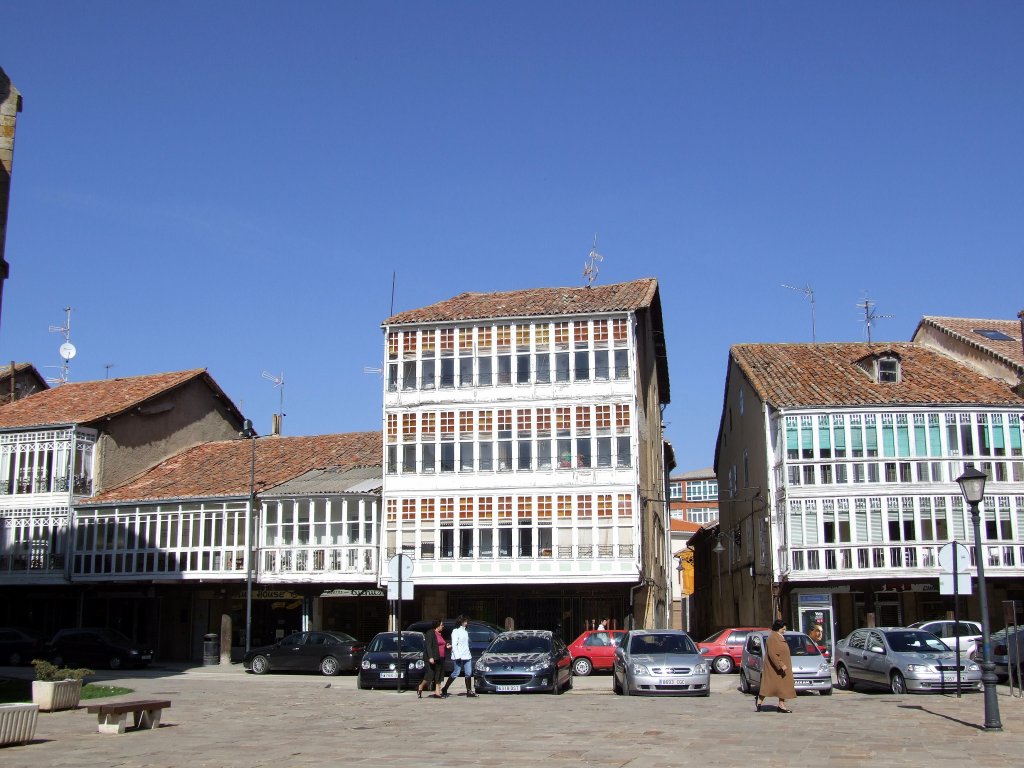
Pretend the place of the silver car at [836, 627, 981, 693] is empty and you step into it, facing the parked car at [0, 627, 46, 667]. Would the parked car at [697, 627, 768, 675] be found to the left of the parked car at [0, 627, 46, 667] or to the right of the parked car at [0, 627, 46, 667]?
right

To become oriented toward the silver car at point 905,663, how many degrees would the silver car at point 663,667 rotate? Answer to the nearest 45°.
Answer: approximately 90° to its left

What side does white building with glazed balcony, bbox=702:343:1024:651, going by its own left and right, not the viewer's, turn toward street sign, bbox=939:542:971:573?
front

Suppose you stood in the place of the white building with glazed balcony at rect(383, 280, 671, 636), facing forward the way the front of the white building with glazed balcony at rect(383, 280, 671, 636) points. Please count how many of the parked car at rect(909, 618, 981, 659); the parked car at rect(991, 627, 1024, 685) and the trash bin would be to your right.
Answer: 1

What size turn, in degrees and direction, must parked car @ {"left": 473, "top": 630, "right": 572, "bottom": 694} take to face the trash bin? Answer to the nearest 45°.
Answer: approximately 90° to its right

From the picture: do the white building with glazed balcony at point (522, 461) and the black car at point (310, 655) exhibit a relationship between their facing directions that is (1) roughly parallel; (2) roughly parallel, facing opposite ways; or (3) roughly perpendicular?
roughly perpendicular

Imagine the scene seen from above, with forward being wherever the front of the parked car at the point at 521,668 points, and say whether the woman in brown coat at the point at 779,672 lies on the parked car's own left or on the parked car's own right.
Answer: on the parked car's own left
